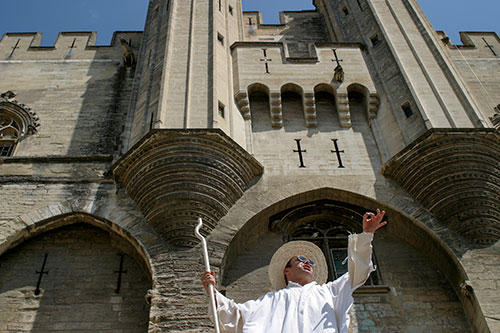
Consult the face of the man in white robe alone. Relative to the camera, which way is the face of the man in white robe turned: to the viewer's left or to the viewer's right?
to the viewer's right

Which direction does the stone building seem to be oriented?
toward the camera
